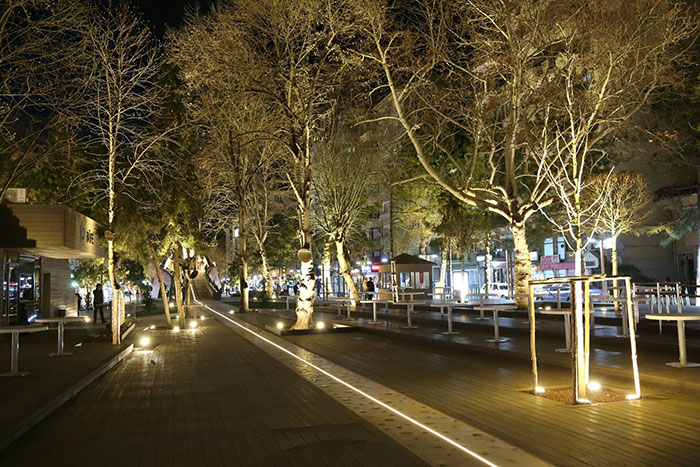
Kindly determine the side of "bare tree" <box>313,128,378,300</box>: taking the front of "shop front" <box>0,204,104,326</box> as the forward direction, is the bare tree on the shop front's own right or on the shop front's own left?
on the shop front's own left

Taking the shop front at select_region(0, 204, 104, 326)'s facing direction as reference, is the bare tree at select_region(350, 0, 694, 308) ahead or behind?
ahead

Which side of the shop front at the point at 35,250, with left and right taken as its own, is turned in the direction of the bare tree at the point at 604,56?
front

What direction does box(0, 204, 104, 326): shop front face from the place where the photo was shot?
facing the viewer and to the right of the viewer

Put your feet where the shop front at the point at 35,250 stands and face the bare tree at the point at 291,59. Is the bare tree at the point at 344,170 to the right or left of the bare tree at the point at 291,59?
left

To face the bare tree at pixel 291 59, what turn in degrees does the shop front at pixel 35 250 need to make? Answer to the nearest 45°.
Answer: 0° — it already faces it
